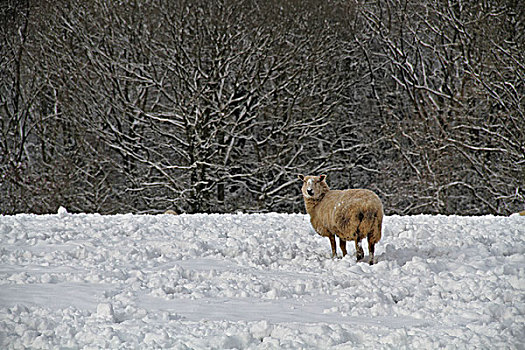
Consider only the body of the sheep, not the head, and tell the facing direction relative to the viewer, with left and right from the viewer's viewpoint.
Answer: facing away from the viewer and to the left of the viewer
